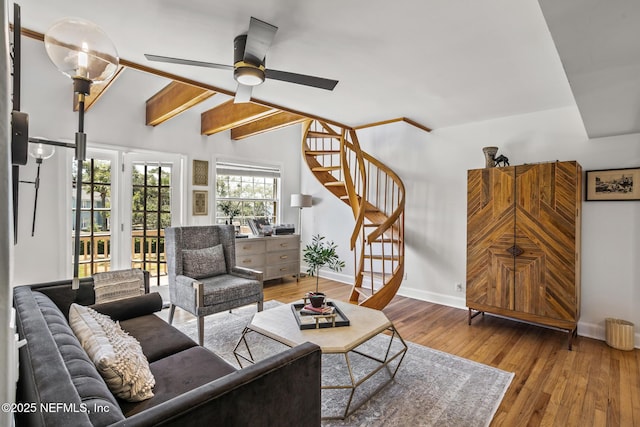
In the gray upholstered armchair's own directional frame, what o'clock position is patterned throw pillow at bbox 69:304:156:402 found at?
The patterned throw pillow is roughly at 2 o'clock from the gray upholstered armchair.

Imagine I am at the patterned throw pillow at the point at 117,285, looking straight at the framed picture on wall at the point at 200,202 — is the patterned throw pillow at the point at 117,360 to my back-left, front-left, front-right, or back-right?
back-right

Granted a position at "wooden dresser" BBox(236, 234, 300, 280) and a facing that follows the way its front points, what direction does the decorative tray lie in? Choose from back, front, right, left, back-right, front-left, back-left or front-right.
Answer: front-right

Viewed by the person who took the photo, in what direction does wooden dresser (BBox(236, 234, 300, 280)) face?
facing the viewer and to the right of the viewer

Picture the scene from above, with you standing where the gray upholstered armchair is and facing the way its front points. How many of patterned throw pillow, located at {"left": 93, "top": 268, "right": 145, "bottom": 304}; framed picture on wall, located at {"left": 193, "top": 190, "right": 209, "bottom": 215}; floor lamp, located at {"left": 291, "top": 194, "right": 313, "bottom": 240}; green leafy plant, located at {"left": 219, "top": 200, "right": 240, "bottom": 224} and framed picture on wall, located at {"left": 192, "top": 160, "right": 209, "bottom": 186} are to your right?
1

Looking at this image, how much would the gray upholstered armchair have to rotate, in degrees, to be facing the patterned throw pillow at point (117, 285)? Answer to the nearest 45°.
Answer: approximately 90° to its right

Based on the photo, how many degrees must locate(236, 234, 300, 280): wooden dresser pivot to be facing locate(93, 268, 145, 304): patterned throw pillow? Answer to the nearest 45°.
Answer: approximately 90° to its right

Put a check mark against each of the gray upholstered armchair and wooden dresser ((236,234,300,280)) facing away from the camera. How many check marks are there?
0

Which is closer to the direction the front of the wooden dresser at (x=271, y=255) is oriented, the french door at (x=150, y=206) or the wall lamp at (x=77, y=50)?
the wall lamp

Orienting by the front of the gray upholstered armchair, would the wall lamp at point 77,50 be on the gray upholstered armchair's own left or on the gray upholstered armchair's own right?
on the gray upholstered armchair's own right

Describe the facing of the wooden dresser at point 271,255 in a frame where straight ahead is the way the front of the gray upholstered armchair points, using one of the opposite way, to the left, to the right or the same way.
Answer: the same way

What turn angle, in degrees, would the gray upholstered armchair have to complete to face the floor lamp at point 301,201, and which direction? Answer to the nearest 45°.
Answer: approximately 90° to its left

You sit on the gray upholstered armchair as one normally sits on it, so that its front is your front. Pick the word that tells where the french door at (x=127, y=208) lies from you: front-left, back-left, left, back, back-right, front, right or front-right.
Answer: back

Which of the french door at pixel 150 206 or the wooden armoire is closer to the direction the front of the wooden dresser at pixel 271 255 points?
the wooden armoire

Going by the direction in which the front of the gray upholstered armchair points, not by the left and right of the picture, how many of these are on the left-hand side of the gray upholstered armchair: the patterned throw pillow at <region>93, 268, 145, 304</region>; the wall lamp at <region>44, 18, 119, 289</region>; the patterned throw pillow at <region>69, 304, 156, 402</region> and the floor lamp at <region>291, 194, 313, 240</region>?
1

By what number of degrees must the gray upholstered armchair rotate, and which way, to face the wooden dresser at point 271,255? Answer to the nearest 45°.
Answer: approximately 90° to its left
